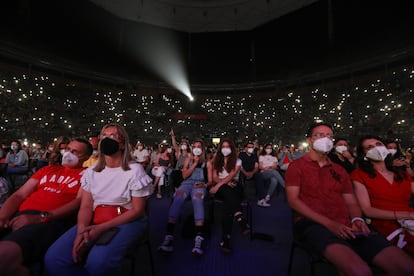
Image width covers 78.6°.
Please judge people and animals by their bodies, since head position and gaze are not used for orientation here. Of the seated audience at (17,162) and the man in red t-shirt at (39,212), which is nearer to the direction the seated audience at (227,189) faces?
the man in red t-shirt

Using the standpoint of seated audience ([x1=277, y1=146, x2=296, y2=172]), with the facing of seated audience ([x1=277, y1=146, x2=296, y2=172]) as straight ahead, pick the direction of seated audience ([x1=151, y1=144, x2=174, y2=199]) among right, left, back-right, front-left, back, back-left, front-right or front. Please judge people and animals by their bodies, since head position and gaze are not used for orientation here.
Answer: front-right

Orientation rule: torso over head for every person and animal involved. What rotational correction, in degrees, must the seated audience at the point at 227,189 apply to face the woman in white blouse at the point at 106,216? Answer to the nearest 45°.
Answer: approximately 45° to their right

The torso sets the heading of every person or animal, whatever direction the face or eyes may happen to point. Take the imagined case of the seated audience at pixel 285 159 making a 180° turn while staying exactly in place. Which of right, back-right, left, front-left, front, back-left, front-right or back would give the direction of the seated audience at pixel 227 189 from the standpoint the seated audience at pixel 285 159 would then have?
back

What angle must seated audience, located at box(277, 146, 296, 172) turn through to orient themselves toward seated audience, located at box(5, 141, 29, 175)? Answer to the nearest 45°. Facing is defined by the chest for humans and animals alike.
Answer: approximately 45° to their right

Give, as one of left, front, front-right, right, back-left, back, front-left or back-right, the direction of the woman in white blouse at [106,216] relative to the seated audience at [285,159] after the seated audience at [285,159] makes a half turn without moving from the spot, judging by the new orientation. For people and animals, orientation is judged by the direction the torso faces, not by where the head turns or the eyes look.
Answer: back

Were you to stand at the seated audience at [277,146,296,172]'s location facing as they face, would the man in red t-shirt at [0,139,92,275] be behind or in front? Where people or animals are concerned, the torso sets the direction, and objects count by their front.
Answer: in front

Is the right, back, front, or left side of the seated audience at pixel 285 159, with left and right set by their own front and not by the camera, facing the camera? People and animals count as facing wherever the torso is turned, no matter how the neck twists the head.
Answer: front

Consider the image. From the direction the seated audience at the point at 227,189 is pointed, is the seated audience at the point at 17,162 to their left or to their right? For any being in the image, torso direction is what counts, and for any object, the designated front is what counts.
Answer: on their right

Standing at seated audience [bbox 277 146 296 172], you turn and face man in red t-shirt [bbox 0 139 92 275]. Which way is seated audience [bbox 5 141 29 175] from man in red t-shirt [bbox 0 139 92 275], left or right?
right

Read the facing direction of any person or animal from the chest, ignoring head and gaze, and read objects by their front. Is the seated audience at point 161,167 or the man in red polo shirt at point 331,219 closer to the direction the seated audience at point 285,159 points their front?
the man in red polo shirt

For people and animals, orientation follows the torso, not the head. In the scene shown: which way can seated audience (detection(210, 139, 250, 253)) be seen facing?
toward the camera

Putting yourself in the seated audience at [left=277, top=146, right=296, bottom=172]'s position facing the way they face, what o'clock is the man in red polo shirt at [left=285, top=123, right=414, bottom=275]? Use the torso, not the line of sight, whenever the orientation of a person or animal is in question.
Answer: The man in red polo shirt is roughly at 12 o'clock from the seated audience.

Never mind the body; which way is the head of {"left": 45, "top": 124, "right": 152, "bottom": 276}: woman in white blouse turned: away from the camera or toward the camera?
toward the camera
